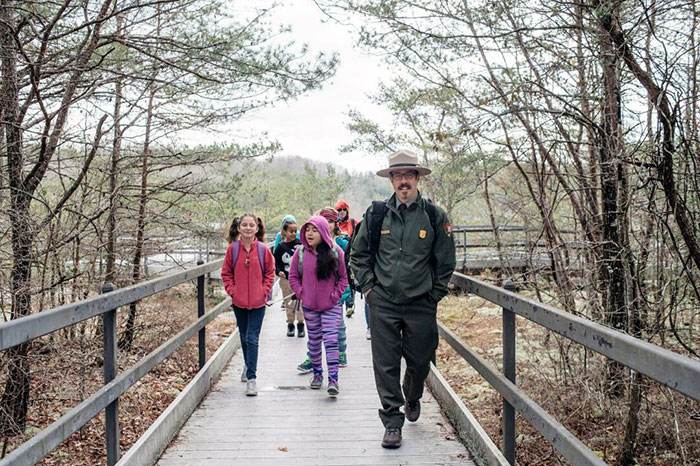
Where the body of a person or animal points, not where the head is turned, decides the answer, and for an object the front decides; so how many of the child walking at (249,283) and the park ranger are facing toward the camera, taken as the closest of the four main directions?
2

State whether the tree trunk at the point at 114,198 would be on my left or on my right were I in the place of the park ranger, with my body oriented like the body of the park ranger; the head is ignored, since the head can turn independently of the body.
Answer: on my right

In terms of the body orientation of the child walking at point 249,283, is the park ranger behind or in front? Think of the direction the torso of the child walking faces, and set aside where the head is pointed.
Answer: in front

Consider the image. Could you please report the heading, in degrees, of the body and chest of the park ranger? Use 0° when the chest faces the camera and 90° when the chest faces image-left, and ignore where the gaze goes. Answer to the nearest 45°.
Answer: approximately 0°

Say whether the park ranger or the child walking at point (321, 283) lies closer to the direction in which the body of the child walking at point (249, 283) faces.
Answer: the park ranger

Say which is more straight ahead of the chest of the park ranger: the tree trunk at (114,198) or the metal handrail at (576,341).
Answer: the metal handrail

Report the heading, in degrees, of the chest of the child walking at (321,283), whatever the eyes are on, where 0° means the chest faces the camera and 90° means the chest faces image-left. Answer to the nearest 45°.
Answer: approximately 0°

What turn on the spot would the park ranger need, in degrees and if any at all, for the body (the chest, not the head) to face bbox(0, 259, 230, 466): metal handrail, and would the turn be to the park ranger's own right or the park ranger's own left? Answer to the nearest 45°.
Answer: approximately 45° to the park ranger's own right

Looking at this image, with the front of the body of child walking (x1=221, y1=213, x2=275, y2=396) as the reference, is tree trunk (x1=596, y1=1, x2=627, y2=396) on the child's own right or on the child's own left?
on the child's own left

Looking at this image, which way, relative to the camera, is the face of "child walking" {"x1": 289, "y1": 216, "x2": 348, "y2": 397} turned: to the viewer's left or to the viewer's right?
to the viewer's left

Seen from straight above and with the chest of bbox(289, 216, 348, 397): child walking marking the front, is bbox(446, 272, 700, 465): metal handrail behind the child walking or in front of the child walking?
in front

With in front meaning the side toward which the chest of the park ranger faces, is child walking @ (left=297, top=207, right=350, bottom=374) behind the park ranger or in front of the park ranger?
behind

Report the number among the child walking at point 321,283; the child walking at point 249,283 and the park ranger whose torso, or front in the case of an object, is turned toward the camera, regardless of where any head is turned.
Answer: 3
